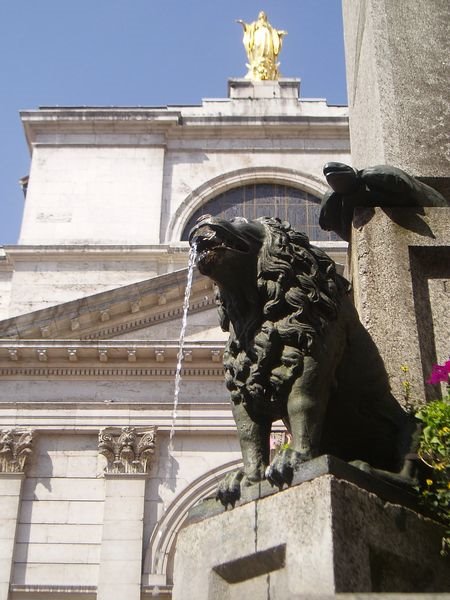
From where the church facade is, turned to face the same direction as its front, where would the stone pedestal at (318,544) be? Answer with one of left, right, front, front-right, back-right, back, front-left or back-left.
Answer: front

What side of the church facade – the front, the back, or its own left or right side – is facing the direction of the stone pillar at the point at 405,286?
front

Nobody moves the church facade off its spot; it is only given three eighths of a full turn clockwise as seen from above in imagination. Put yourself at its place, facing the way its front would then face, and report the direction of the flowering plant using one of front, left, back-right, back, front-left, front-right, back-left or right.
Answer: back-left

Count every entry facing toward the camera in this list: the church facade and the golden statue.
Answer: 2

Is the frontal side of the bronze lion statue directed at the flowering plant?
no

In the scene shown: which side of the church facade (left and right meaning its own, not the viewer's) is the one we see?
front

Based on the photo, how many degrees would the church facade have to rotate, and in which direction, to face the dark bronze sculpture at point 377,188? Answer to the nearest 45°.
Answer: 0° — it already faces it

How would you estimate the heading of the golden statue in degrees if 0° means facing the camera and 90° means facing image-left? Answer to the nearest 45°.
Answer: approximately 0°

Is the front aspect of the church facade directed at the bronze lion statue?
yes

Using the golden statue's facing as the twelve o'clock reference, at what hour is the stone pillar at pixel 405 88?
The stone pillar is roughly at 12 o'clock from the golden statue.

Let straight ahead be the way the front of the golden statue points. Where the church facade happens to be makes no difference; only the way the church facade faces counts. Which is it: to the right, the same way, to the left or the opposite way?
the same way
